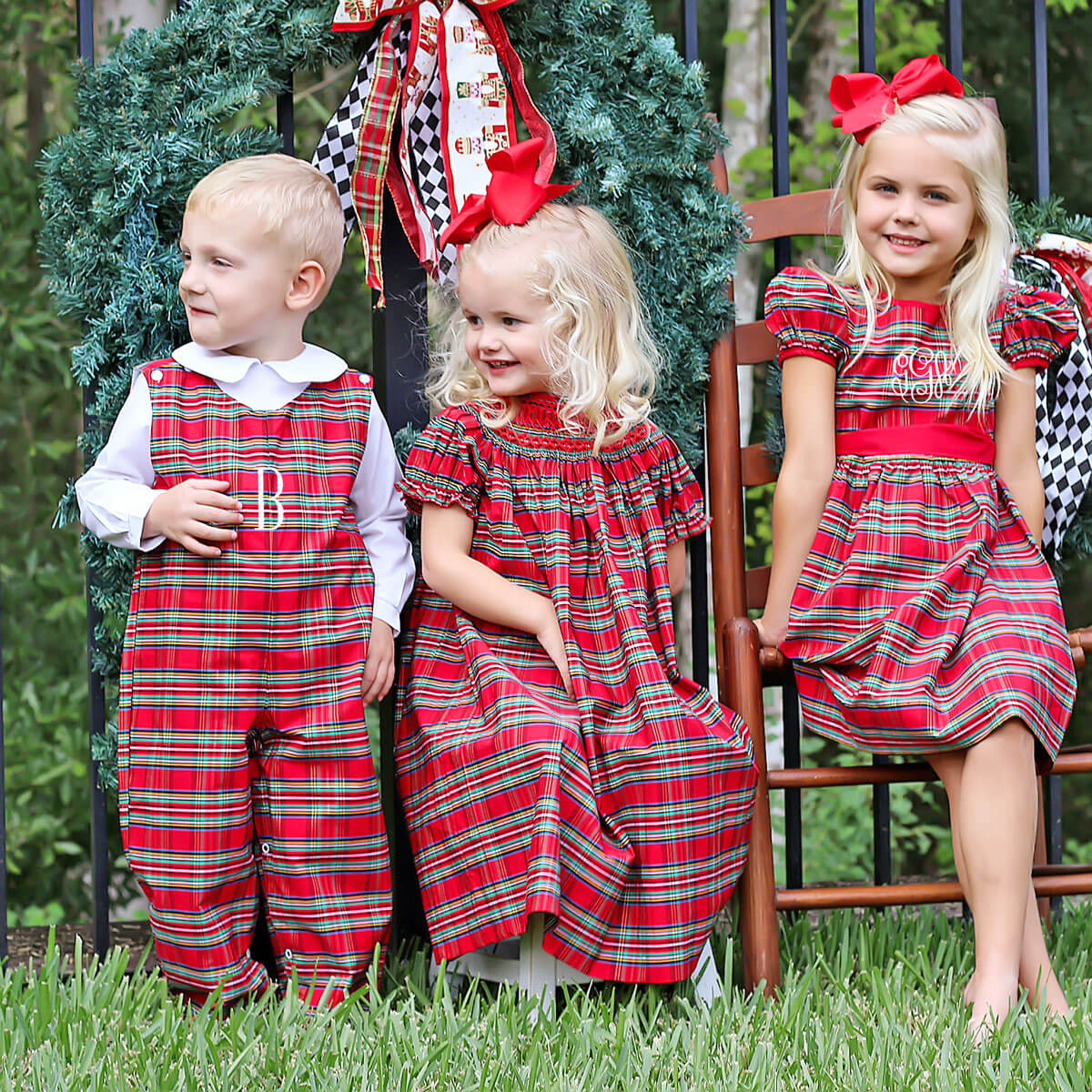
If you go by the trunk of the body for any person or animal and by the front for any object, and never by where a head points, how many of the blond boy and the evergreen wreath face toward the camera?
2

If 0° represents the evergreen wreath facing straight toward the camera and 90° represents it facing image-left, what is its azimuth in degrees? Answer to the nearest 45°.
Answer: approximately 0°

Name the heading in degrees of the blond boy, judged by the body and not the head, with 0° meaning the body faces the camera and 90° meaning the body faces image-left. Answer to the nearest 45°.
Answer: approximately 0°
